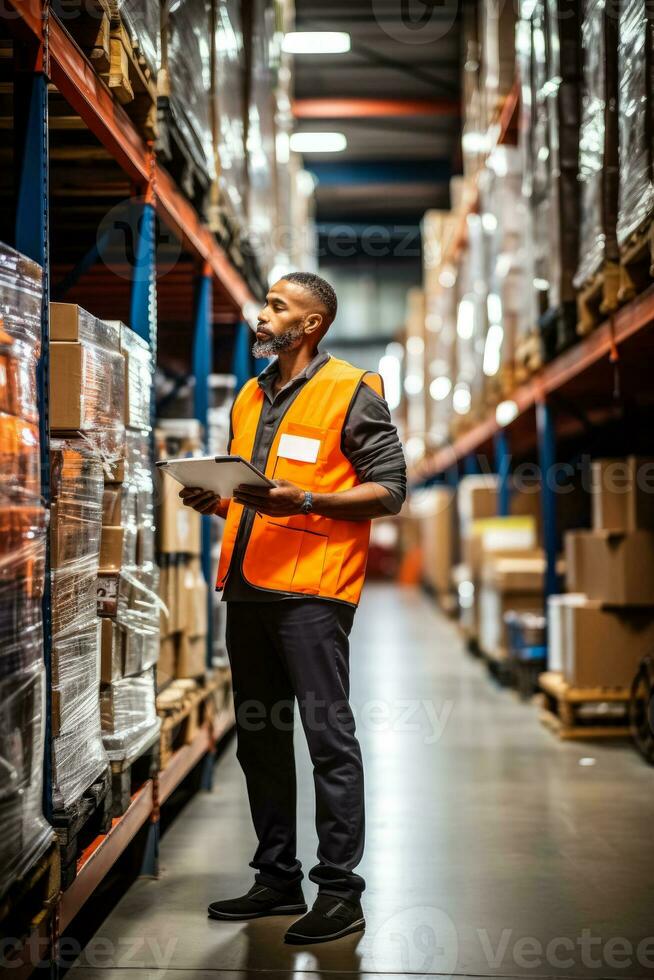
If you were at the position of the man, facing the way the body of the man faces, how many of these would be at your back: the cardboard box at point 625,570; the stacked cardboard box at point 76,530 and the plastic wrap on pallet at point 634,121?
2

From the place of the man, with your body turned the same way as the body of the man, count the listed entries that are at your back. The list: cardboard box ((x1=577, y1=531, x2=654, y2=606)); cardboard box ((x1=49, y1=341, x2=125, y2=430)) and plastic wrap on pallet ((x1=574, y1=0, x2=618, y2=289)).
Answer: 2

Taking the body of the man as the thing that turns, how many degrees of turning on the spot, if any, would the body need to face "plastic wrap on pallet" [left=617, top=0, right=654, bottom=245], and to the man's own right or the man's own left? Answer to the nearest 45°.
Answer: approximately 180°

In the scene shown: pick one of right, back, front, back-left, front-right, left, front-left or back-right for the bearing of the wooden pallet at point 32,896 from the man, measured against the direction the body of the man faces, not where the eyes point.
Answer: front

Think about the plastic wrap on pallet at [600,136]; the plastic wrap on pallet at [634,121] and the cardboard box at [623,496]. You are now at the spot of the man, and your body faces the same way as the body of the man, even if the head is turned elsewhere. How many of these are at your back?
3

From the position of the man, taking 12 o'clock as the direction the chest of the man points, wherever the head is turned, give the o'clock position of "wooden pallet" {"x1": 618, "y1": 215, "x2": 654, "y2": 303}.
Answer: The wooden pallet is roughly at 6 o'clock from the man.

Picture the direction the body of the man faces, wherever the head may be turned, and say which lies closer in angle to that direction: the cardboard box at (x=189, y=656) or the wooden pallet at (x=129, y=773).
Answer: the wooden pallet

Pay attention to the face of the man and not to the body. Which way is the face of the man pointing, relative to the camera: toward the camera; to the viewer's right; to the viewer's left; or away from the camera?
to the viewer's left

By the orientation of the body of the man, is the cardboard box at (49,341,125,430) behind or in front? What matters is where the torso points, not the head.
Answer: in front

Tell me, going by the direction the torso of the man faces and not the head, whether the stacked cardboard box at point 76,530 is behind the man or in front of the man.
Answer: in front

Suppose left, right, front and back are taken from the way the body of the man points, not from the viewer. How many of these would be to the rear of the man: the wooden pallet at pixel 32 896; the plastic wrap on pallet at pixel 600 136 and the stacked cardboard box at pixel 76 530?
1

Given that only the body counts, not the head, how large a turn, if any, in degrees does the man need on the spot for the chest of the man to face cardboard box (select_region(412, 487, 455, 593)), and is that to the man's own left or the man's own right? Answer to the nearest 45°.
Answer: approximately 135° to the man's own right

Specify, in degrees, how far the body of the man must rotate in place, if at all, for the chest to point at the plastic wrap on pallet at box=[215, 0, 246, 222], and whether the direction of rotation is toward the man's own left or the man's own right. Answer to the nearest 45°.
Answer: approximately 135° to the man's own right

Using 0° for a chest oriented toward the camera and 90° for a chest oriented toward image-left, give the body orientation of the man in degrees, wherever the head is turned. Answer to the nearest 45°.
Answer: approximately 45°

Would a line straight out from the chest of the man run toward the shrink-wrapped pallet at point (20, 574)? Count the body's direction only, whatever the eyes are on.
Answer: yes
